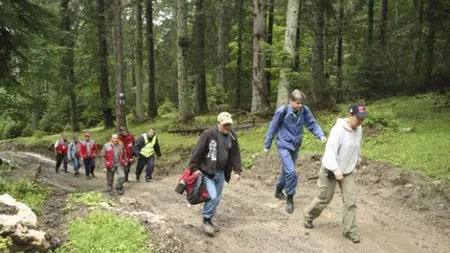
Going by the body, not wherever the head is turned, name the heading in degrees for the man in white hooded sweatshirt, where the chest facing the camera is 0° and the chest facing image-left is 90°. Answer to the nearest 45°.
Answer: approximately 315°

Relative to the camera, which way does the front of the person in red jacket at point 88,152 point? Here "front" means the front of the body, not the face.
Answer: toward the camera

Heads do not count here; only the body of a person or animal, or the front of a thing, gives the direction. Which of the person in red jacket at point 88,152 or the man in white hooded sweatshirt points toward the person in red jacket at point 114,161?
the person in red jacket at point 88,152

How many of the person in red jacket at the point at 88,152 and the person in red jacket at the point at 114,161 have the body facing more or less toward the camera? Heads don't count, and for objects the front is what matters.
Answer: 2

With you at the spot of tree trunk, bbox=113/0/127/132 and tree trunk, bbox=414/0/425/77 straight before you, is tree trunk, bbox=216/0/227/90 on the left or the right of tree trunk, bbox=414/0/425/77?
left

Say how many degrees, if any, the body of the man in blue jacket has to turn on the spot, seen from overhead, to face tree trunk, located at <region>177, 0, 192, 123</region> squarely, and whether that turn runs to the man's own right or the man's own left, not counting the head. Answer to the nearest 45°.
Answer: approximately 180°

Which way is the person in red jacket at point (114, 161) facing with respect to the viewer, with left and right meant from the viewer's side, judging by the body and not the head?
facing the viewer

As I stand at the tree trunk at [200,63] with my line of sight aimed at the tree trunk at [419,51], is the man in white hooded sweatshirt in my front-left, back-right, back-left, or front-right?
front-right

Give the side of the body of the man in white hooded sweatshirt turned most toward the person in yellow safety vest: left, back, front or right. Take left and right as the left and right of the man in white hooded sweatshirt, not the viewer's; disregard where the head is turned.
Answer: back

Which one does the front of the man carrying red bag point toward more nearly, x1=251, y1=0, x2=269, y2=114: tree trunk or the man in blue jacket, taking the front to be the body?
the man in blue jacket

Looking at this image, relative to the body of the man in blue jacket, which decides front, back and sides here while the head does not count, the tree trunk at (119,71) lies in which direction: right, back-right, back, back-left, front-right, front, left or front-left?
back

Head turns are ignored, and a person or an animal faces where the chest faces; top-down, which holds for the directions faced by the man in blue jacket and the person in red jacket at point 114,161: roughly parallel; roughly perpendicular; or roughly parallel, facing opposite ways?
roughly parallel

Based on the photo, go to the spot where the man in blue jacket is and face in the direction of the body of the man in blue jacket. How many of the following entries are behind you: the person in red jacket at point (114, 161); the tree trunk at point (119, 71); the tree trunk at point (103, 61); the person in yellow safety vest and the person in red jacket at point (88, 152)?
5

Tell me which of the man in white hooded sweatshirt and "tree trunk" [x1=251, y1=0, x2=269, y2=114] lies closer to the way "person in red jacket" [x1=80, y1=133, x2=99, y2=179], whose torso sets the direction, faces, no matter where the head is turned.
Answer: the man in white hooded sweatshirt

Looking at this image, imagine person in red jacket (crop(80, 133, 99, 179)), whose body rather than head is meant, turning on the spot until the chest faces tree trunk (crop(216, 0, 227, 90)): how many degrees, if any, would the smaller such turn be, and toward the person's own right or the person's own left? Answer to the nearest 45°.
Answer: approximately 135° to the person's own left

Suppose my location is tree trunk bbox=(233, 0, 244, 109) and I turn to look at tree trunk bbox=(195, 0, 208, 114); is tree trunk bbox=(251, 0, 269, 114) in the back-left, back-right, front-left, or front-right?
back-left
